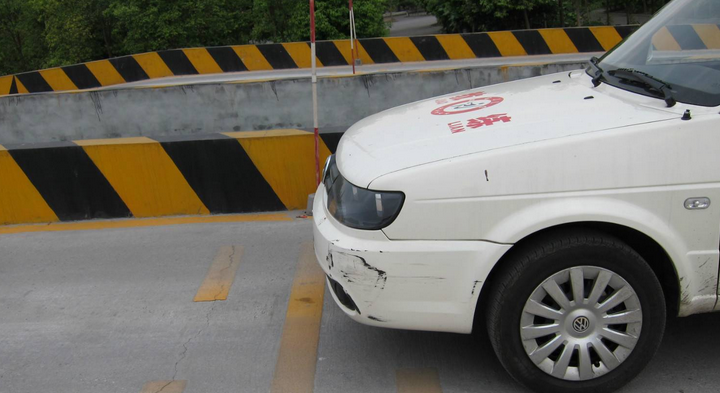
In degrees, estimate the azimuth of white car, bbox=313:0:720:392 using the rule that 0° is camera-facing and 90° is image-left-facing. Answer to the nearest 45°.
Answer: approximately 90°

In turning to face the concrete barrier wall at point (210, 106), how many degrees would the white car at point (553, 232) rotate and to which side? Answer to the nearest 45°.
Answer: approximately 45° to its right

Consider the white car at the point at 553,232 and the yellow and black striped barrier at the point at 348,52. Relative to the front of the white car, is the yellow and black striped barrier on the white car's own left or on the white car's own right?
on the white car's own right
